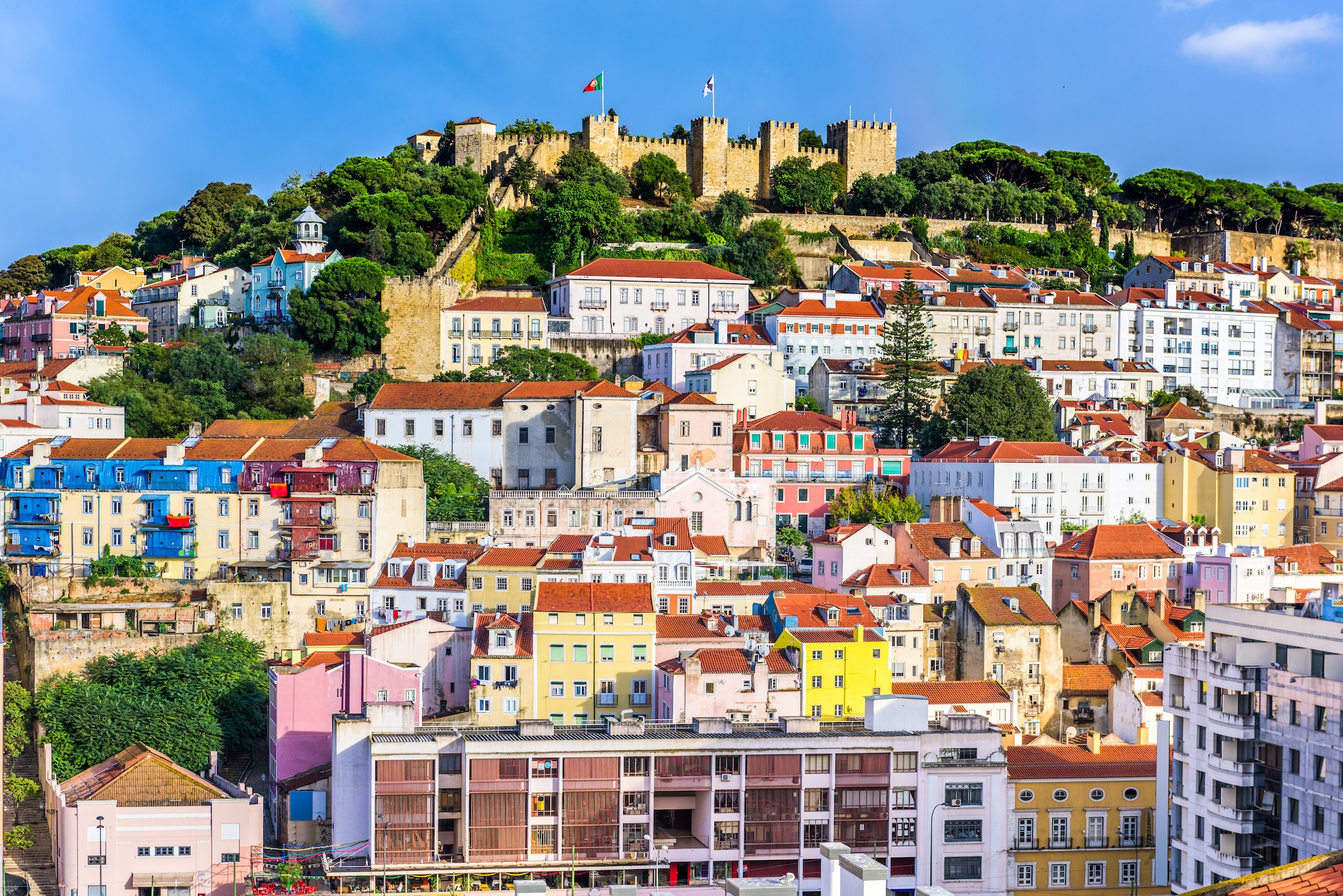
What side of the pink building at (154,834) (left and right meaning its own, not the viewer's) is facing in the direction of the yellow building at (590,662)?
left

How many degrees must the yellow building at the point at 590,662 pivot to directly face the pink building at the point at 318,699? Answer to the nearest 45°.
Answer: approximately 90° to its right

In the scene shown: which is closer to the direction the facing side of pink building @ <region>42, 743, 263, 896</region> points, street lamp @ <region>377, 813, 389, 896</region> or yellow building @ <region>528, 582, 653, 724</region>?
the street lamp

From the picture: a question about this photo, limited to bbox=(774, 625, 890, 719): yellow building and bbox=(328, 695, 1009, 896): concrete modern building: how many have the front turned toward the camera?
2

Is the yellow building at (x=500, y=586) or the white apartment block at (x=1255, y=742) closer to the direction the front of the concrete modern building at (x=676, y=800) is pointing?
the white apartment block

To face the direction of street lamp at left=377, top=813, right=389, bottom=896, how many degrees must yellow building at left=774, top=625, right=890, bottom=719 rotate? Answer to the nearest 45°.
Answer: approximately 45° to its right

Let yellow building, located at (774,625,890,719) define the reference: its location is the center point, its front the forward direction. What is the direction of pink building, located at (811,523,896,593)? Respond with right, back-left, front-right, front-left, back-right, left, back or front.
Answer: back

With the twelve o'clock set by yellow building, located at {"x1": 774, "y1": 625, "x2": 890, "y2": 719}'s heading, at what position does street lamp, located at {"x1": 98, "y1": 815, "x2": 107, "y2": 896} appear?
The street lamp is roughly at 2 o'clock from the yellow building.
